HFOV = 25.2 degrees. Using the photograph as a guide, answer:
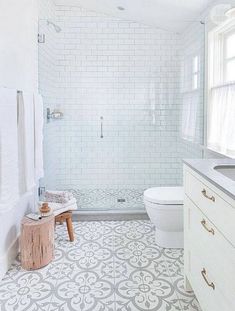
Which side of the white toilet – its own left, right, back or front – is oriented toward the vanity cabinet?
left

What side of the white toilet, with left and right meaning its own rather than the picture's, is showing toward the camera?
left

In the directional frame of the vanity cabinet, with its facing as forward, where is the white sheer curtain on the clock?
The white sheer curtain is roughly at 3 o'clock from the vanity cabinet.

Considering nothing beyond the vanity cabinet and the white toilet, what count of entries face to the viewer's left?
2

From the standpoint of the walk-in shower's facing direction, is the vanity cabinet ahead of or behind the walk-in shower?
ahead

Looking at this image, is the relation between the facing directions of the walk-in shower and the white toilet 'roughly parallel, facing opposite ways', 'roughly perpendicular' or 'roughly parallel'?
roughly perpendicular

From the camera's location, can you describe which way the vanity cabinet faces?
facing to the left of the viewer

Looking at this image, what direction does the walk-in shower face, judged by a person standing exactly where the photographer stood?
facing the viewer

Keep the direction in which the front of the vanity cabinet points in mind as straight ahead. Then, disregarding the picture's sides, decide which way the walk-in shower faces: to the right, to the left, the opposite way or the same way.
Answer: to the left

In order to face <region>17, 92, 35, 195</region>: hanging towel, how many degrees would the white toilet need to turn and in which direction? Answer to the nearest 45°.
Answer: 0° — it already faces it
